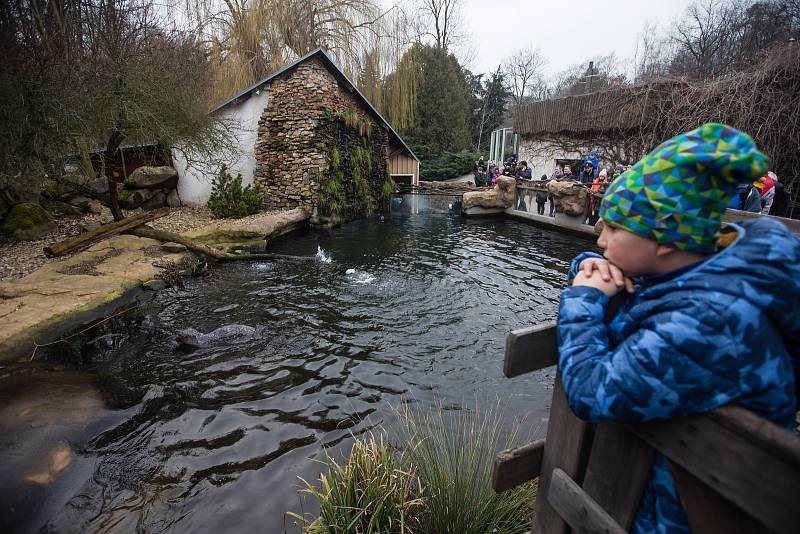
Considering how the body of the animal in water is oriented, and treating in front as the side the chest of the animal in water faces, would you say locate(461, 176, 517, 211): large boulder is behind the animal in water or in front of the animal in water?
behind

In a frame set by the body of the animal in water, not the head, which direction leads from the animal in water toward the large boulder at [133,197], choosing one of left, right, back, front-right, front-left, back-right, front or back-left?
right

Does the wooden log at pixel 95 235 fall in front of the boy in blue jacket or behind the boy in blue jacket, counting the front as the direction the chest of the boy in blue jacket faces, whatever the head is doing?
in front

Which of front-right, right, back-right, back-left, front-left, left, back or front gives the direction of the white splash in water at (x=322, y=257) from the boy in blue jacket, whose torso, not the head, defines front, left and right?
front-right

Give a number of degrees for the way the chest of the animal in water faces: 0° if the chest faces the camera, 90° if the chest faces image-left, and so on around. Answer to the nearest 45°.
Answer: approximately 90°

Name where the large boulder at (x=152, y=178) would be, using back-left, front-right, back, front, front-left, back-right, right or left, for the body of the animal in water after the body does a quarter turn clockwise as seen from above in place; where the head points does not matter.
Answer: front

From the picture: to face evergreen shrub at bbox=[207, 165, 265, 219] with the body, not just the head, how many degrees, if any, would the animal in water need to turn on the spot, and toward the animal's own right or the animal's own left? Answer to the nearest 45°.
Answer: approximately 90° to the animal's own right

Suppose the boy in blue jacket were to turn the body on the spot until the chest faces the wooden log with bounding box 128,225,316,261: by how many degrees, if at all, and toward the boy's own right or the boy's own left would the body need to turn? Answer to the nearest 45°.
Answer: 0° — they already face it

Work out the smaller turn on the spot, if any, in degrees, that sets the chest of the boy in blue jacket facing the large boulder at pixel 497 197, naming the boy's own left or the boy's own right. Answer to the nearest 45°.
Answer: approximately 45° to the boy's own right

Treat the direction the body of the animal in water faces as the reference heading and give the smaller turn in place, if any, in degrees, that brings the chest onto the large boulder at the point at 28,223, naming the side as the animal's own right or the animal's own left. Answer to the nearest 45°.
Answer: approximately 45° to the animal's own right

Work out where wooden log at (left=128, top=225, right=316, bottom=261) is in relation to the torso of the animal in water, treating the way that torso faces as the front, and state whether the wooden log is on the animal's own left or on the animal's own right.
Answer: on the animal's own right

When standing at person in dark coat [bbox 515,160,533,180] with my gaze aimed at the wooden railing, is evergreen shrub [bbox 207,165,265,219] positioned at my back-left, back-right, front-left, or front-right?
front-right

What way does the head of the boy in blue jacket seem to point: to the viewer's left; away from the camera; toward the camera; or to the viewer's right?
to the viewer's left

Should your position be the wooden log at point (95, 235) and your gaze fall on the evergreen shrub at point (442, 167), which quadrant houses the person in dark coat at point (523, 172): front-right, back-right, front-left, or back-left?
front-right

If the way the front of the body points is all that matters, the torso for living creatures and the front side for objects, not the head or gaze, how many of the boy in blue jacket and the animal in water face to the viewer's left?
2

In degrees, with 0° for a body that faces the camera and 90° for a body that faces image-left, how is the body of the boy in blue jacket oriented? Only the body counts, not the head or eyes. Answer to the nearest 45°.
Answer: approximately 90°

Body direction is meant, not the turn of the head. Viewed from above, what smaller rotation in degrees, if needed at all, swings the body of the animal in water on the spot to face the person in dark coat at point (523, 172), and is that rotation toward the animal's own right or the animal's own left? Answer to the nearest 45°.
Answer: approximately 135° to the animal's own right
